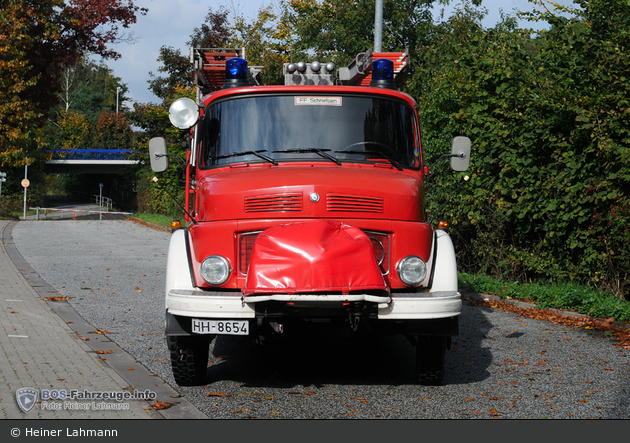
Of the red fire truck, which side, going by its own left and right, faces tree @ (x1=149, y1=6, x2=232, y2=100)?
back

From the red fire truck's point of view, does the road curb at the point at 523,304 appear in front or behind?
behind

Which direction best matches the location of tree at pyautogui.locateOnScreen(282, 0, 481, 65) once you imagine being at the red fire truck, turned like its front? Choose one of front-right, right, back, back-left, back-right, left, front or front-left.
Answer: back

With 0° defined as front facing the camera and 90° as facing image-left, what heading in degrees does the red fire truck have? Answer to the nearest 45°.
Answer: approximately 0°
